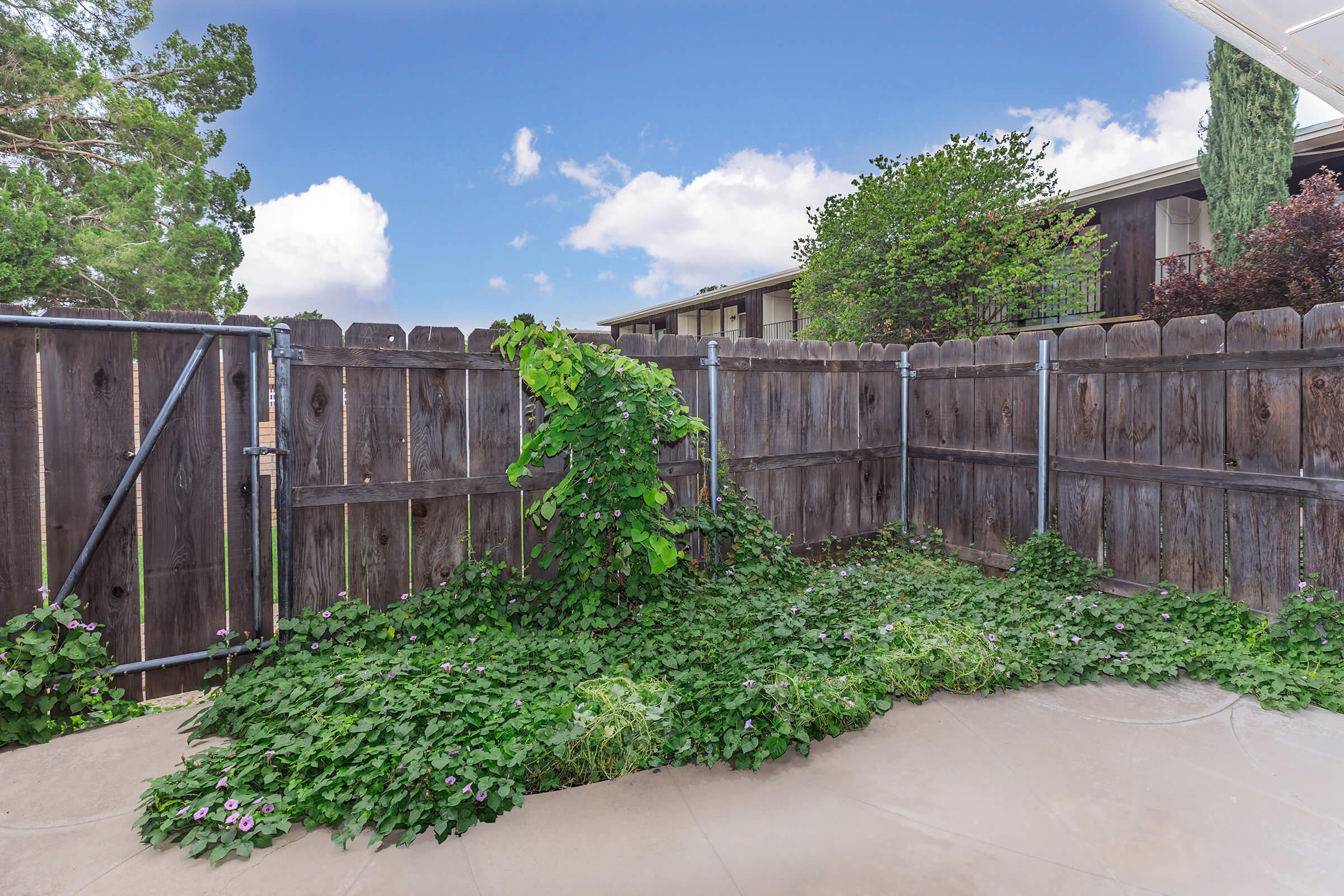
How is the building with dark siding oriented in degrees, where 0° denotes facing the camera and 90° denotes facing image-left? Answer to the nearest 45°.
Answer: approximately 45°

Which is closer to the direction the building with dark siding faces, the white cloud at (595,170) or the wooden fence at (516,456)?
the wooden fence

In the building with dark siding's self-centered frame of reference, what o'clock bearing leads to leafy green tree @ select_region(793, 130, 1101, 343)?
The leafy green tree is roughly at 12 o'clock from the building with dark siding.

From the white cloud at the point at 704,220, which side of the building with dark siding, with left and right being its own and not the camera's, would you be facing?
right

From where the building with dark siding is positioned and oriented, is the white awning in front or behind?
in front
